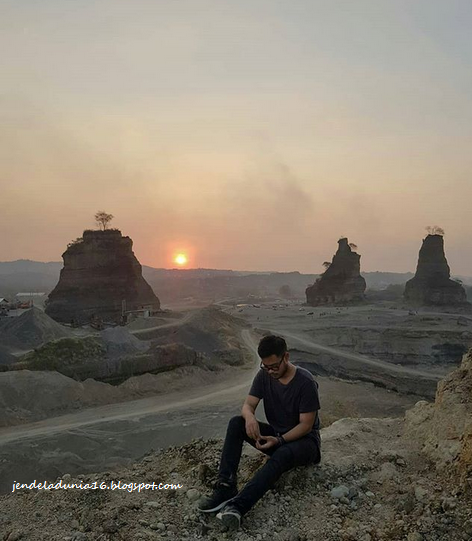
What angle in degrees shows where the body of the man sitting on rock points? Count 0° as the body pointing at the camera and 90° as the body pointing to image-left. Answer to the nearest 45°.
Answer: approximately 45°

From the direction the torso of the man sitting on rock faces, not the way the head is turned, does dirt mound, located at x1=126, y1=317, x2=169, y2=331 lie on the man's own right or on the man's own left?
on the man's own right

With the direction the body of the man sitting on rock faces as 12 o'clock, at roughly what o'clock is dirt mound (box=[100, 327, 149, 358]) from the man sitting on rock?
The dirt mound is roughly at 4 o'clock from the man sitting on rock.

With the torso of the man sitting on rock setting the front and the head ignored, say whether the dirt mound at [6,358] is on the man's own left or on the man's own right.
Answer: on the man's own right

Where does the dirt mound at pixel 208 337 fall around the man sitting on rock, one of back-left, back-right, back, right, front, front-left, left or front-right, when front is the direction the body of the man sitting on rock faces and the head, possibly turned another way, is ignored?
back-right
